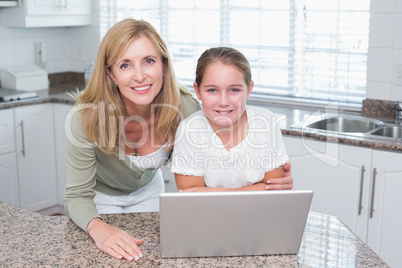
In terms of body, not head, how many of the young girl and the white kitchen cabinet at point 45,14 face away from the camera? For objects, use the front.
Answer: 0

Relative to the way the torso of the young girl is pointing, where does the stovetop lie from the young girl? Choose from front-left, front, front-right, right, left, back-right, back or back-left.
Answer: back-right

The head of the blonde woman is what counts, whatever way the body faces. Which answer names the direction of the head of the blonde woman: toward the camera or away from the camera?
toward the camera

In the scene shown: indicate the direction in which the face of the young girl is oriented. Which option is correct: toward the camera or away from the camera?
toward the camera

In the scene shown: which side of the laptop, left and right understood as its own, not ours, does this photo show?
back

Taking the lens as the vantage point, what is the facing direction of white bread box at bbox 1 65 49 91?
facing the viewer and to the right of the viewer

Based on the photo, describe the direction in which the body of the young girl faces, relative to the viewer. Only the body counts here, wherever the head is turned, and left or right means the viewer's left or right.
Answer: facing the viewer

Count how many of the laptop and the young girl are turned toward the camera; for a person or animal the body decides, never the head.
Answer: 1

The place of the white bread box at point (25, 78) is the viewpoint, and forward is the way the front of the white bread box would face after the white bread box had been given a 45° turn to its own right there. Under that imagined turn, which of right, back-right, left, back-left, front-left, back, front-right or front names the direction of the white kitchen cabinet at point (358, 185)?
front-left

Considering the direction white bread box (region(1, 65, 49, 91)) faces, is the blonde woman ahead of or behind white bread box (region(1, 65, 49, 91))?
ahead

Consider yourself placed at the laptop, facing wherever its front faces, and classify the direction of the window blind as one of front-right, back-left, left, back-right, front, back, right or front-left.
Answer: front
